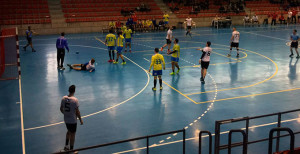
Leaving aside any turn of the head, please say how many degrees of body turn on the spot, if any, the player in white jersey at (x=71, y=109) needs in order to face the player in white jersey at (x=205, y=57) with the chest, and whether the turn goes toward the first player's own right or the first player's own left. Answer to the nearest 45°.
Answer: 0° — they already face them

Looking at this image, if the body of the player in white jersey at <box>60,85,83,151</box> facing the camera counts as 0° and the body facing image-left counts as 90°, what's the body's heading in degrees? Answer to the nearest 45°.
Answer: approximately 225°

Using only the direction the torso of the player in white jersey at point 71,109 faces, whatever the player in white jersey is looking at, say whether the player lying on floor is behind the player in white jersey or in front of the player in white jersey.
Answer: in front
